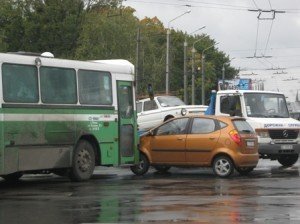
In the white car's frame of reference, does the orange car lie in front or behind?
in front

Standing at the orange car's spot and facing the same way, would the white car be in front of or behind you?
in front

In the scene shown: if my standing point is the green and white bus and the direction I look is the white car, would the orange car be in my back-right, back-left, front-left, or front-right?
front-right

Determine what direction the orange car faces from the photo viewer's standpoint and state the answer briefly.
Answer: facing away from the viewer and to the left of the viewer

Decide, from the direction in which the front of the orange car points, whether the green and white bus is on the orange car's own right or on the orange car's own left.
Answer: on the orange car's own left
